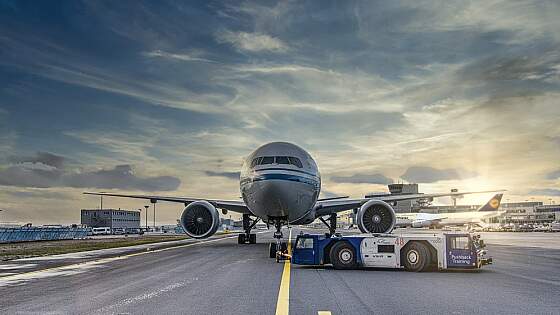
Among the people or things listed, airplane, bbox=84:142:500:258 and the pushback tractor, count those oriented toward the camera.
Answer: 1

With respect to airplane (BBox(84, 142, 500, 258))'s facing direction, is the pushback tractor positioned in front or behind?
in front

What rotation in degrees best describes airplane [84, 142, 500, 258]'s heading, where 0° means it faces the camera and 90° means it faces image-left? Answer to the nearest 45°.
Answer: approximately 0°

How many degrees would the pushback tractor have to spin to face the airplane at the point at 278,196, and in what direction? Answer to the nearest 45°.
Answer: approximately 135° to its left

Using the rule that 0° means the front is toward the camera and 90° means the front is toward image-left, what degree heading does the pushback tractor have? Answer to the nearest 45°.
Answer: approximately 270°
